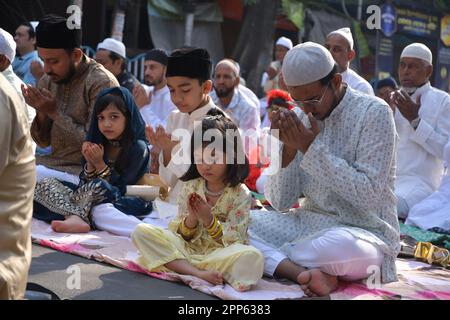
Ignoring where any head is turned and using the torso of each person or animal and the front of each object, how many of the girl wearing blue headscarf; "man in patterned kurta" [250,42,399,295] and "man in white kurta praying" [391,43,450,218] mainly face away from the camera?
0

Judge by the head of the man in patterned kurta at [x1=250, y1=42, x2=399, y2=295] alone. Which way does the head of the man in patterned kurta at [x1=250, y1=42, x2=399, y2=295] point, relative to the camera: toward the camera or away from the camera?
toward the camera

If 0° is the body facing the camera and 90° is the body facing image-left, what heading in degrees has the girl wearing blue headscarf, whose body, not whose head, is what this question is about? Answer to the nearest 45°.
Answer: approximately 45°

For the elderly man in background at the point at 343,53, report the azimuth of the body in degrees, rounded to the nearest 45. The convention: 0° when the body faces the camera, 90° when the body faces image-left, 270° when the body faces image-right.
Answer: approximately 45°

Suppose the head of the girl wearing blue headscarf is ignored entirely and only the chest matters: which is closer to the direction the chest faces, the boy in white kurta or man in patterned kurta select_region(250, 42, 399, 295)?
the man in patterned kurta

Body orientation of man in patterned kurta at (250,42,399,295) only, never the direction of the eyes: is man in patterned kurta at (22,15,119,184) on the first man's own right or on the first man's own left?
on the first man's own right

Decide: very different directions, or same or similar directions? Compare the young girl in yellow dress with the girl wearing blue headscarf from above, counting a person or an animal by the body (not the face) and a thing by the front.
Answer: same or similar directions

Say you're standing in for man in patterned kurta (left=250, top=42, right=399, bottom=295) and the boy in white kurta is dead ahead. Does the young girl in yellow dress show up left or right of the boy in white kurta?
left

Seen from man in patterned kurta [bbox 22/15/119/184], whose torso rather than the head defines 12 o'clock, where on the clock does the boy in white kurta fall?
The boy in white kurta is roughly at 9 o'clock from the man in patterned kurta.

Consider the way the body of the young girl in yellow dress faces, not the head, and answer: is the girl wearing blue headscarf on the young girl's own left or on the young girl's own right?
on the young girl's own right
